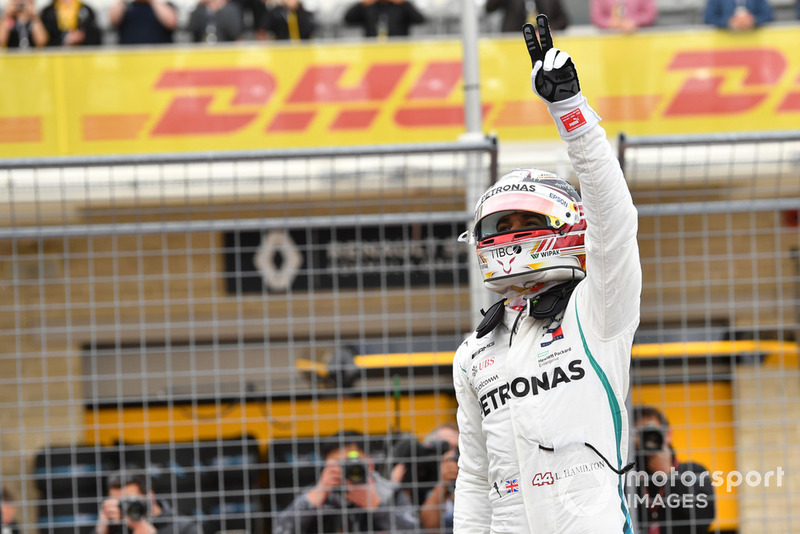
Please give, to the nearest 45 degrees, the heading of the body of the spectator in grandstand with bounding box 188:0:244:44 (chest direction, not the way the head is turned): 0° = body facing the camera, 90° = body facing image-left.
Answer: approximately 0°

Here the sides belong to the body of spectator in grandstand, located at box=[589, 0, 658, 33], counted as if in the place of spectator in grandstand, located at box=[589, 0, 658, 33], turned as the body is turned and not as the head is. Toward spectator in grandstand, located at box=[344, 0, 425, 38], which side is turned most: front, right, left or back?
right

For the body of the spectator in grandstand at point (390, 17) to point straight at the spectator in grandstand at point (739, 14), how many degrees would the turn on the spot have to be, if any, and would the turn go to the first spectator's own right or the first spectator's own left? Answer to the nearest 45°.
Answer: approximately 90° to the first spectator's own left

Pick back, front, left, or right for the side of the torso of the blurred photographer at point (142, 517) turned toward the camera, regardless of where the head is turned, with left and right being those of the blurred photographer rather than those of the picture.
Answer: front

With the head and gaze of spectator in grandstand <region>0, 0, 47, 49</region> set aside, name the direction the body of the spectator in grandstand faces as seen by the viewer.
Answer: toward the camera

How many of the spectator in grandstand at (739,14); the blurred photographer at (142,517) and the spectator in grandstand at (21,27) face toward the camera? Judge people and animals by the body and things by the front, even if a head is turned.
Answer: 3

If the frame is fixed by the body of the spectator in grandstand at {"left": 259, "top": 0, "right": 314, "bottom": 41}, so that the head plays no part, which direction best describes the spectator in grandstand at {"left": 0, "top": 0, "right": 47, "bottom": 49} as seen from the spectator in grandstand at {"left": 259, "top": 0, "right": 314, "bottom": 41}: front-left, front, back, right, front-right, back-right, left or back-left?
right

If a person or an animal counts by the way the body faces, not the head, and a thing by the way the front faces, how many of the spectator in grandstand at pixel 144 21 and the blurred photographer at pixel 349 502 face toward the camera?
2

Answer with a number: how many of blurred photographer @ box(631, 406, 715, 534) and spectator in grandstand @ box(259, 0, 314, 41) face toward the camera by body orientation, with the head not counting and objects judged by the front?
2

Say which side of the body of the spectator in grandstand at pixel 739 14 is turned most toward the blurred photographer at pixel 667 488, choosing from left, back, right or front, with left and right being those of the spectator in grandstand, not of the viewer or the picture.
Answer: front

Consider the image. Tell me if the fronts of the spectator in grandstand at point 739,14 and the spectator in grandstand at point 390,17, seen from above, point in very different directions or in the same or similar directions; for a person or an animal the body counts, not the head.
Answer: same or similar directions

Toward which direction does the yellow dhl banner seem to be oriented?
toward the camera

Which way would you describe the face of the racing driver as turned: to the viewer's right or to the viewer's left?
to the viewer's left

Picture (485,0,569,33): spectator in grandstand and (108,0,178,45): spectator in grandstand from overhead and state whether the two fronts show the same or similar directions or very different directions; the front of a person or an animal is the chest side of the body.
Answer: same or similar directions
